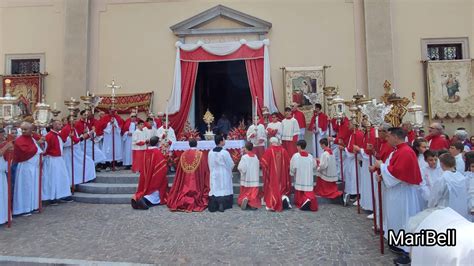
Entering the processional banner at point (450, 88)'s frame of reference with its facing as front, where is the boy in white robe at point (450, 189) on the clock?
The boy in white robe is roughly at 12 o'clock from the processional banner.

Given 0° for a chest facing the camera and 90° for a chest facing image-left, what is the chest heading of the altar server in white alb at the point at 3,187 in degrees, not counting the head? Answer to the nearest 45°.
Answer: approximately 270°

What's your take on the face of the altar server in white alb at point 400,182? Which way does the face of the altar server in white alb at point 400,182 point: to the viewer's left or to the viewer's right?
to the viewer's left

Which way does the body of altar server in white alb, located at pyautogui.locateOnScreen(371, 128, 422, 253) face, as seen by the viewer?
to the viewer's left

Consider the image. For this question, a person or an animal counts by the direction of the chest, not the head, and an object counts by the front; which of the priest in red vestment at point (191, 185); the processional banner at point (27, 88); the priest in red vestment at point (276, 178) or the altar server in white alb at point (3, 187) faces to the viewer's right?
the altar server in white alb

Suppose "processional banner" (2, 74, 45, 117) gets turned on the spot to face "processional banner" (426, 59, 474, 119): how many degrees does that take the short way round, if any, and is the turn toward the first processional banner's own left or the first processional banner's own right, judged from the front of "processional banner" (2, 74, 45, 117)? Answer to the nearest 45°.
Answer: approximately 45° to the first processional banner's own left

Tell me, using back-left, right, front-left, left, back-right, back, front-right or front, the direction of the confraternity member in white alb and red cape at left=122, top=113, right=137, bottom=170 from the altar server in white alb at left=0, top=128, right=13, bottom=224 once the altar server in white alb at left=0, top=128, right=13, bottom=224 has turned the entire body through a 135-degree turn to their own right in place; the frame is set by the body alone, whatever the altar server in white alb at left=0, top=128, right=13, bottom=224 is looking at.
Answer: back

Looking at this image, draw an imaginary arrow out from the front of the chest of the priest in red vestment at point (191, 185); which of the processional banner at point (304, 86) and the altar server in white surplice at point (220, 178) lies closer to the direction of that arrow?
the processional banner

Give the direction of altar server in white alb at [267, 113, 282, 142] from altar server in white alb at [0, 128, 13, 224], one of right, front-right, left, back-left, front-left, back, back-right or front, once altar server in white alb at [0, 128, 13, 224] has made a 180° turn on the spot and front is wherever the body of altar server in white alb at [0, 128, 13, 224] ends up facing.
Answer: back

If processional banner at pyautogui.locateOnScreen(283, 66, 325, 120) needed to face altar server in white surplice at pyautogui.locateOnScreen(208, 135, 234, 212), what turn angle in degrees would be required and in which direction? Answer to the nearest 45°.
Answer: approximately 45° to its right

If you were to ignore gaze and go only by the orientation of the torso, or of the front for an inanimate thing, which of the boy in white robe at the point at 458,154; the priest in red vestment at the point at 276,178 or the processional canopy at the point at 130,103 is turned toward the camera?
the processional canopy

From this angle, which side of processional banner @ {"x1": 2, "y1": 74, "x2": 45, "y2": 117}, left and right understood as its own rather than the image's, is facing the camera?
front

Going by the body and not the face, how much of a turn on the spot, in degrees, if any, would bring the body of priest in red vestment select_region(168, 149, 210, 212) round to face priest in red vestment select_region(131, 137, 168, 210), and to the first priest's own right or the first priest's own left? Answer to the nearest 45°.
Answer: approximately 90° to the first priest's own left

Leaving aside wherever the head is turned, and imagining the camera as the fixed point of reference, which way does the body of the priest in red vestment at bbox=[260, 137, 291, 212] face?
away from the camera

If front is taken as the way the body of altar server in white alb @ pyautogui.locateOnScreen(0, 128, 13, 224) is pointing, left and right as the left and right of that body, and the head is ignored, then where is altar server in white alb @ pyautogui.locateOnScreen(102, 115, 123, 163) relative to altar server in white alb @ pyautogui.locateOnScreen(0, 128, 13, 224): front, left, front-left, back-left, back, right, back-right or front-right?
front-left

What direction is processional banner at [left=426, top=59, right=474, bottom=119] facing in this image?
toward the camera

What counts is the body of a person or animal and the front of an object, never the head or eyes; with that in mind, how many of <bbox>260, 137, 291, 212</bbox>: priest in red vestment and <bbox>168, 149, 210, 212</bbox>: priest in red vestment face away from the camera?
2

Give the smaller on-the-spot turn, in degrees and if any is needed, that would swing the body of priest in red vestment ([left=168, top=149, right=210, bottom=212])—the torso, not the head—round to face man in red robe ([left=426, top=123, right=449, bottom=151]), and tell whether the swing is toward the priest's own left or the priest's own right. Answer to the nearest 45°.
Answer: approximately 90° to the priest's own right
